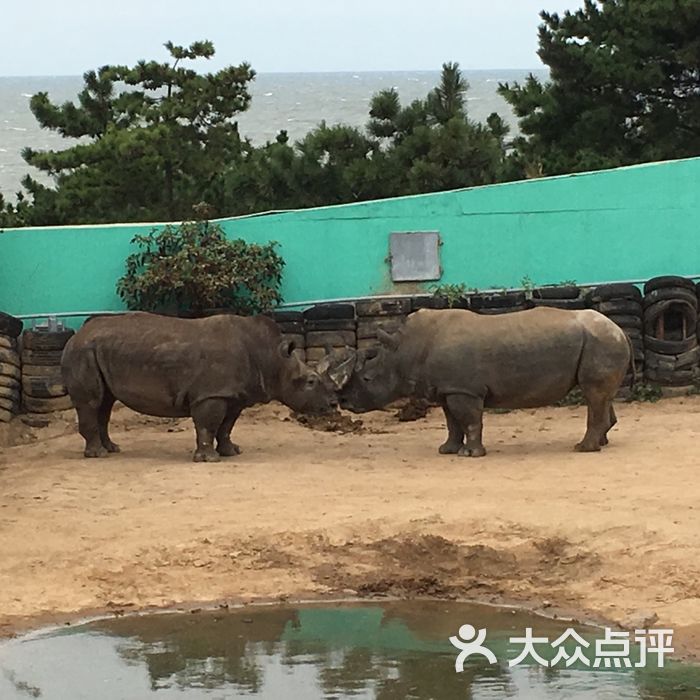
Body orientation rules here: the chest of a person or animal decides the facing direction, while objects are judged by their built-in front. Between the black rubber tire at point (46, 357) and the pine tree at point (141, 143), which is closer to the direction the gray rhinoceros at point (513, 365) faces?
the black rubber tire

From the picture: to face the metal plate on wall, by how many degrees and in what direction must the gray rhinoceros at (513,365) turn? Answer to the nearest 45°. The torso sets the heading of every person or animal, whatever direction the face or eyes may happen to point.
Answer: approximately 90° to its right

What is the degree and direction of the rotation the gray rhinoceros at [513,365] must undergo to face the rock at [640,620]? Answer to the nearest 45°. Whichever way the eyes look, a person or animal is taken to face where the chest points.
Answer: approximately 90° to its left

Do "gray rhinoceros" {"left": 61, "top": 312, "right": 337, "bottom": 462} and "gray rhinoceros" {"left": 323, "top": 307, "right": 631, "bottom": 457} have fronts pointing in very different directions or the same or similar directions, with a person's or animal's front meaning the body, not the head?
very different directions

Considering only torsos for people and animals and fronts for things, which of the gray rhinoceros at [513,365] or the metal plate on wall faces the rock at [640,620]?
the metal plate on wall

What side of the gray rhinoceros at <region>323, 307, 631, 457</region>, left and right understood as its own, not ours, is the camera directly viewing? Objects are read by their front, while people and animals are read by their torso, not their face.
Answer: left

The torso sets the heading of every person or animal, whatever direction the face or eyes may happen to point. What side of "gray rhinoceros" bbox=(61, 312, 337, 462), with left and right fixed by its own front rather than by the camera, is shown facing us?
right

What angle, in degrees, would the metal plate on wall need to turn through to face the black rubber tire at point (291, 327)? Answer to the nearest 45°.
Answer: approximately 45° to its right

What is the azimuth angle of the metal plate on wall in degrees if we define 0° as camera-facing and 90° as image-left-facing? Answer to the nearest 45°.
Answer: approximately 0°

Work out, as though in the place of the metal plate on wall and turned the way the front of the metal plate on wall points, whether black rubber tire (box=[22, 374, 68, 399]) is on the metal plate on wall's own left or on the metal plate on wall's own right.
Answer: on the metal plate on wall's own right

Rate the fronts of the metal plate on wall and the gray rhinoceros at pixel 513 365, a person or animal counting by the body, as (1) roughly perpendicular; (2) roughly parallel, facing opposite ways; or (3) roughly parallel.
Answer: roughly perpendicular

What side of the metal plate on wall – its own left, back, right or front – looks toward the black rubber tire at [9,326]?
right

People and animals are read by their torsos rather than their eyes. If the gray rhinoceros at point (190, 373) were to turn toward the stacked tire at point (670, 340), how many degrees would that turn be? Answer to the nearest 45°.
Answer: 0° — it already faces it

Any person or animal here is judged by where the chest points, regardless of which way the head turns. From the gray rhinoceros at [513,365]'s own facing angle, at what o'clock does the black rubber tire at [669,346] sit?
The black rubber tire is roughly at 4 o'clock from the gray rhinoceros.

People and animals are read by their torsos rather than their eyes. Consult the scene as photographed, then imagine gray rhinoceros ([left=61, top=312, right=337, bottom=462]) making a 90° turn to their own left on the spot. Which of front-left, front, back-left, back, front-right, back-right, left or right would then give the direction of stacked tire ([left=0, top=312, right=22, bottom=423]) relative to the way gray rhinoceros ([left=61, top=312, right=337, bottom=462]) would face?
front-left

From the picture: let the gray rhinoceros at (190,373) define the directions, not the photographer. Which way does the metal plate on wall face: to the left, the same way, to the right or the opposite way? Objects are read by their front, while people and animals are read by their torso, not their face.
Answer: to the right
